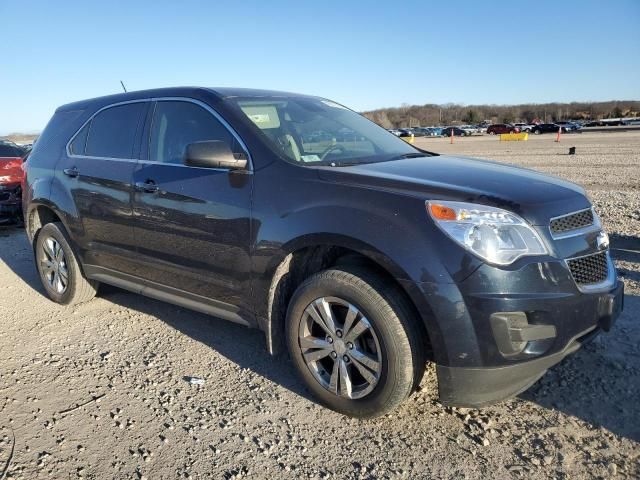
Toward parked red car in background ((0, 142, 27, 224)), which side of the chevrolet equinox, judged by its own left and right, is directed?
back

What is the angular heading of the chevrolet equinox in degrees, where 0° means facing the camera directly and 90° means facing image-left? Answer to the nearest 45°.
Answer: approximately 315°
